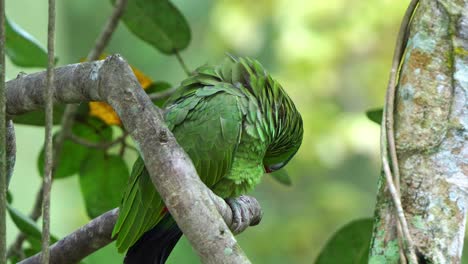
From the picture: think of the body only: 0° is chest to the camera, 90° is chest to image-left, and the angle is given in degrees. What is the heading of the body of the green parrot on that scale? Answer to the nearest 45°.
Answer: approximately 270°

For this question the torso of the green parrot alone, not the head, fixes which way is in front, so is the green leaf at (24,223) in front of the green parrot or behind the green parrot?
behind

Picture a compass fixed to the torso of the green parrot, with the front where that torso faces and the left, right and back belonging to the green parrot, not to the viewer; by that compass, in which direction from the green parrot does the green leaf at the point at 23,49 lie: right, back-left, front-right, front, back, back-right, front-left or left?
back-left

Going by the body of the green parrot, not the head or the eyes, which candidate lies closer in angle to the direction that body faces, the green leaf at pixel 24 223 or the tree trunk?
the tree trunk

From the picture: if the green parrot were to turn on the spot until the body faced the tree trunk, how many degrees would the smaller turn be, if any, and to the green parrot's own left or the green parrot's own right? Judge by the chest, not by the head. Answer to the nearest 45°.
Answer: approximately 45° to the green parrot's own right
